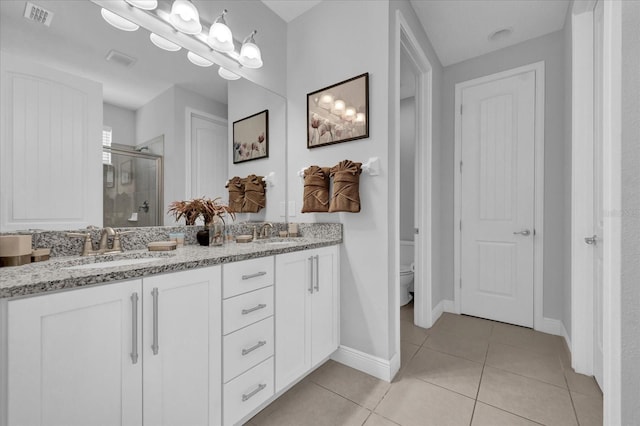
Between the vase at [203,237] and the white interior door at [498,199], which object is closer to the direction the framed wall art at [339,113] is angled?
the vase

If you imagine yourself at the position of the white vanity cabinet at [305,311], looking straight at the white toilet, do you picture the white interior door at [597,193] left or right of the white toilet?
right

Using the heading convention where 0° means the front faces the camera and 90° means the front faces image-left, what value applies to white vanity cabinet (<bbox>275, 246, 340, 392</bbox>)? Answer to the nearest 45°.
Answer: approximately 315°

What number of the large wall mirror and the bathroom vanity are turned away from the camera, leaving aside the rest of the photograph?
0

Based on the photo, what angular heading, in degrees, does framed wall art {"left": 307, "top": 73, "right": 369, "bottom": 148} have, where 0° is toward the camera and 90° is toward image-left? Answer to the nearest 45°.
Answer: approximately 45°

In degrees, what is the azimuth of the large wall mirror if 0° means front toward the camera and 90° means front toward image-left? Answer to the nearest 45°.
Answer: approximately 315°

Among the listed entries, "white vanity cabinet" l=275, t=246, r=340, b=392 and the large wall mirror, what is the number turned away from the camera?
0

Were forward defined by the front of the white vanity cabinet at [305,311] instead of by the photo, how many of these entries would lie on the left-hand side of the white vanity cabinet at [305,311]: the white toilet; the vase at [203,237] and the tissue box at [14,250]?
1

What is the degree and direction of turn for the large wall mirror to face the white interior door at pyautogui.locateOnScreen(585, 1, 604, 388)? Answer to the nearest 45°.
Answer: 0° — it already faces it
